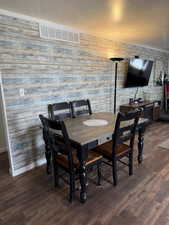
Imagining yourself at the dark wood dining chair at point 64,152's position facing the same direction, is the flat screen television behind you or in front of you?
in front

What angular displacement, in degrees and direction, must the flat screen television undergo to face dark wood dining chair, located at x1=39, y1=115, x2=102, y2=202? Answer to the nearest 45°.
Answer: approximately 45° to its right

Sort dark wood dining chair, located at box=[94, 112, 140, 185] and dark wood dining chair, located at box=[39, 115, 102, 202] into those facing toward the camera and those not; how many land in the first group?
0

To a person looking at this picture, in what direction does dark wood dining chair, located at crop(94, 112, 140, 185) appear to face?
facing away from the viewer and to the left of the viewer

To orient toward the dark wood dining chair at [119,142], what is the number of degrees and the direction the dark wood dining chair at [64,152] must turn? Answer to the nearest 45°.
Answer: approximately 45° to its right

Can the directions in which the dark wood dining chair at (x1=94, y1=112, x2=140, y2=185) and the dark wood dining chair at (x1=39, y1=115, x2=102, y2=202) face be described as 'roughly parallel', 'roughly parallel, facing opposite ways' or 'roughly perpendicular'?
roughly perpendicular

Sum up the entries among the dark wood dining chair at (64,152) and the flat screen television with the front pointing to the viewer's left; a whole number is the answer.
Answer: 0

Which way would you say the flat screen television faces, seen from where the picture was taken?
facing the viewer and to the right of the viewer

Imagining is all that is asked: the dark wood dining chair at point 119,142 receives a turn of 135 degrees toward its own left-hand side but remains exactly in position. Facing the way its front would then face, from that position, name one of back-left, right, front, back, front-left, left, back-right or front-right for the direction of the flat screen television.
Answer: back

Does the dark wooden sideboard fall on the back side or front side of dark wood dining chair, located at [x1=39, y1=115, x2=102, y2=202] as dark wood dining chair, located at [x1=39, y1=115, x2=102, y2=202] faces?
on the front side

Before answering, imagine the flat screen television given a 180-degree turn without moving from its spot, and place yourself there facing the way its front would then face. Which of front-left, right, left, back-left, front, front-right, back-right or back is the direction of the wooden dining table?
back-left

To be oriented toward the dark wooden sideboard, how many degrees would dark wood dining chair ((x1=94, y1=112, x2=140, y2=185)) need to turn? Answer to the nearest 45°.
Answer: approximately 45° to its right
